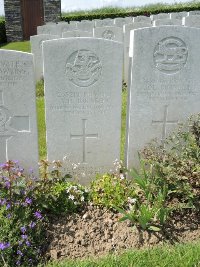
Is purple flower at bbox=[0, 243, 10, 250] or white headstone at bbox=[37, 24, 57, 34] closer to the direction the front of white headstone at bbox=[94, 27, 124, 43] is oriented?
the purple flower

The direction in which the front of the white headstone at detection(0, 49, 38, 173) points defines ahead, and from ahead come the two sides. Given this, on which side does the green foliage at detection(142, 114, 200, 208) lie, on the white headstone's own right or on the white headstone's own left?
on the white headstone's own left

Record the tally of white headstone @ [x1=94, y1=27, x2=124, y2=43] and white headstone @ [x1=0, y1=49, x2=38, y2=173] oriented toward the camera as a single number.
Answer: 2

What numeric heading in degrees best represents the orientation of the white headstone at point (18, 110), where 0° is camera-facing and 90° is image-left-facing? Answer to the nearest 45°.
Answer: approximately 0°

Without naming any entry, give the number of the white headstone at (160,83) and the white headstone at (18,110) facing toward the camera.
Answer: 2

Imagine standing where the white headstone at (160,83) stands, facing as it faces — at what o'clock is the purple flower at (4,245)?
The purple flower is roughly at 1 o'clock from the white headstone.
